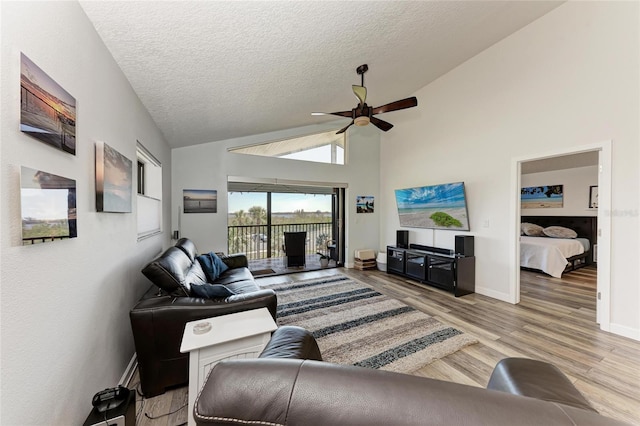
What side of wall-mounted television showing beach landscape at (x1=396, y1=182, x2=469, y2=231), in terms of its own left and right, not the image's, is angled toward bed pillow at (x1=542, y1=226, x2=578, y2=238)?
back

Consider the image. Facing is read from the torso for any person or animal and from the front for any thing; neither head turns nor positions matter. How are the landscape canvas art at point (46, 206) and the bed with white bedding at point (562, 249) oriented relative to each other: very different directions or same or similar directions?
very different directions

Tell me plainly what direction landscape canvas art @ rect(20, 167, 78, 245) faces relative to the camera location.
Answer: facing the viewer and to the right of the viewer

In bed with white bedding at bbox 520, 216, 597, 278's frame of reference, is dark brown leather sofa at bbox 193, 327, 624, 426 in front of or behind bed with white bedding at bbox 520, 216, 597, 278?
in front

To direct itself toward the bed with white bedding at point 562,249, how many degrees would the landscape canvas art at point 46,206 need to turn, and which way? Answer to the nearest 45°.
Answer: approximately 45° to its left

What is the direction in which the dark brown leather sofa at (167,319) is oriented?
to the viewer's right

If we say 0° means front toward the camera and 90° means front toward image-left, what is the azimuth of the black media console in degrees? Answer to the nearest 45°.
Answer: approximately 45°

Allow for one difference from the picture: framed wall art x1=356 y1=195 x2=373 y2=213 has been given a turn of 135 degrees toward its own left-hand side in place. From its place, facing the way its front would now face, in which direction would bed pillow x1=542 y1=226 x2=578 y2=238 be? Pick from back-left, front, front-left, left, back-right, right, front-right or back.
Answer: front-right

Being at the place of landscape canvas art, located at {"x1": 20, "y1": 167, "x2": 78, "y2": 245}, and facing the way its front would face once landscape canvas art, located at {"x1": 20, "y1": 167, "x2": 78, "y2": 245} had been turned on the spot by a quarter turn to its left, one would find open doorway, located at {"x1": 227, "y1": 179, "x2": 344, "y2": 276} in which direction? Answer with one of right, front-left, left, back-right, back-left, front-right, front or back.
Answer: front

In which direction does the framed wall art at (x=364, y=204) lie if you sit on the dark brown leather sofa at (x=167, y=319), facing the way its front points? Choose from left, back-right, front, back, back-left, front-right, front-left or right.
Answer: front-left

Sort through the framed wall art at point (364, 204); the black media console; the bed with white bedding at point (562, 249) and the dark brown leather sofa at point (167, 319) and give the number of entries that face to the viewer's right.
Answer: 1

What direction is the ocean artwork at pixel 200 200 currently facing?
toward the camera

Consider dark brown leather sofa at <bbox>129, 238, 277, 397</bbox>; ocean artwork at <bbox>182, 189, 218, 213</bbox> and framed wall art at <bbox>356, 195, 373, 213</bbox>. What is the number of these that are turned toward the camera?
2

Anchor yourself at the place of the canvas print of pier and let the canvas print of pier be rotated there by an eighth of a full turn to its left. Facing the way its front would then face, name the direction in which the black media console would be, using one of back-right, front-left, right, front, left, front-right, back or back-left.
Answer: front

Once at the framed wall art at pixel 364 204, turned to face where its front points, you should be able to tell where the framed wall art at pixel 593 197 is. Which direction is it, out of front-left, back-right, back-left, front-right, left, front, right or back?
left

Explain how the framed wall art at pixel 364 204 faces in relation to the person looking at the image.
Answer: facing the viewer

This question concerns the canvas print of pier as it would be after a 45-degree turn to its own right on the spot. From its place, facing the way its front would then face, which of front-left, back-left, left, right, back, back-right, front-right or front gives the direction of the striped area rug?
left
